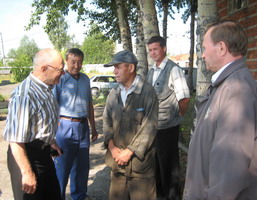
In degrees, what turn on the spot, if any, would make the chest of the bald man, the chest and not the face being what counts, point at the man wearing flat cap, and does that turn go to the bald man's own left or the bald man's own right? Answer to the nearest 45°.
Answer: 0° — they already face them

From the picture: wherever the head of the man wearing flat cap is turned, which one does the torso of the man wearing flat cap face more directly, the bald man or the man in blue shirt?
the bald man

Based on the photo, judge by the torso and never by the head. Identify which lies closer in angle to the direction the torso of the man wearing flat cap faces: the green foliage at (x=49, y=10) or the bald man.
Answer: the bald man

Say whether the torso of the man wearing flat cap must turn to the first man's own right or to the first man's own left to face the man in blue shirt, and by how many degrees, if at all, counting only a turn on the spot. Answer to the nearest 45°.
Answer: approximately 90° to the first man's own right

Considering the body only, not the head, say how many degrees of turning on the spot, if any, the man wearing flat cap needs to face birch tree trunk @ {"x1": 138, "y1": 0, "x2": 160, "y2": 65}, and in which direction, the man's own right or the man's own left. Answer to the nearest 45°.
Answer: approximately 135° to the man's own right

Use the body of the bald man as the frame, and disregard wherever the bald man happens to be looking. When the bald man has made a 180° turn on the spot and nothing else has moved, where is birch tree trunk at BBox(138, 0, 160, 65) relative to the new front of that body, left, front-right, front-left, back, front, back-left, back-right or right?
back-right

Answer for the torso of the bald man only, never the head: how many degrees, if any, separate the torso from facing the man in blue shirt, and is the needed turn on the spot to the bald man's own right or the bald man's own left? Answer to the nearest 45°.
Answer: approximately 45° to the bald man's own left

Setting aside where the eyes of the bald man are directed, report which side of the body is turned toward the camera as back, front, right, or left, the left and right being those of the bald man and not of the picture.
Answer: right

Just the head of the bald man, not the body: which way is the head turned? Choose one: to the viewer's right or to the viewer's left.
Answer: to the viewer's right

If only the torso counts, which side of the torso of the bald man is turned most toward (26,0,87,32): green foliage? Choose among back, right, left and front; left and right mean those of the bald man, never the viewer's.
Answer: left

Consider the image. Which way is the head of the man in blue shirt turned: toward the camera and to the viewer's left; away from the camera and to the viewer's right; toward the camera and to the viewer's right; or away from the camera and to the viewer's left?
toward the camera and to the viewer's right

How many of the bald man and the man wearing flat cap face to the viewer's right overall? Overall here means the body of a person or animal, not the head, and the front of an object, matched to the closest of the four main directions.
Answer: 1
